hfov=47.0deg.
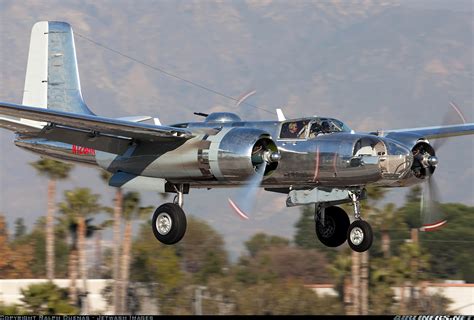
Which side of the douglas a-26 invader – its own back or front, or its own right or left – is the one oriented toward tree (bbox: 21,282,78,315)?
back

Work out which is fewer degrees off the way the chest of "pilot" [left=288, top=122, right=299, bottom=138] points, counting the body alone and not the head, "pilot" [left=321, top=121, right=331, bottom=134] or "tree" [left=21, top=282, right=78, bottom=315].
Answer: the pilot

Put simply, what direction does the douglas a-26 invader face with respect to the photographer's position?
facing the viewer and to the right of the viewer

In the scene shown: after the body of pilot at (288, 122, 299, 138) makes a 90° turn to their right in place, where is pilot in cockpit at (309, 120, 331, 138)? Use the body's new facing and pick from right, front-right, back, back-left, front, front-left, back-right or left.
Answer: back-left

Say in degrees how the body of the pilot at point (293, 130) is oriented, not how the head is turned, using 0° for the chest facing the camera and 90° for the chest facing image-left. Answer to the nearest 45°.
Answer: approximately 315°
